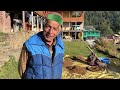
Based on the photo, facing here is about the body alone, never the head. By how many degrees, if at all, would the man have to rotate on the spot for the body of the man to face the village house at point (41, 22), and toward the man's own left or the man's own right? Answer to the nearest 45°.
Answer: approximately 135° to the man's own left

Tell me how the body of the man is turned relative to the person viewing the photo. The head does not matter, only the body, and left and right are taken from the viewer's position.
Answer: facing the viewer and to the right of the viewer
